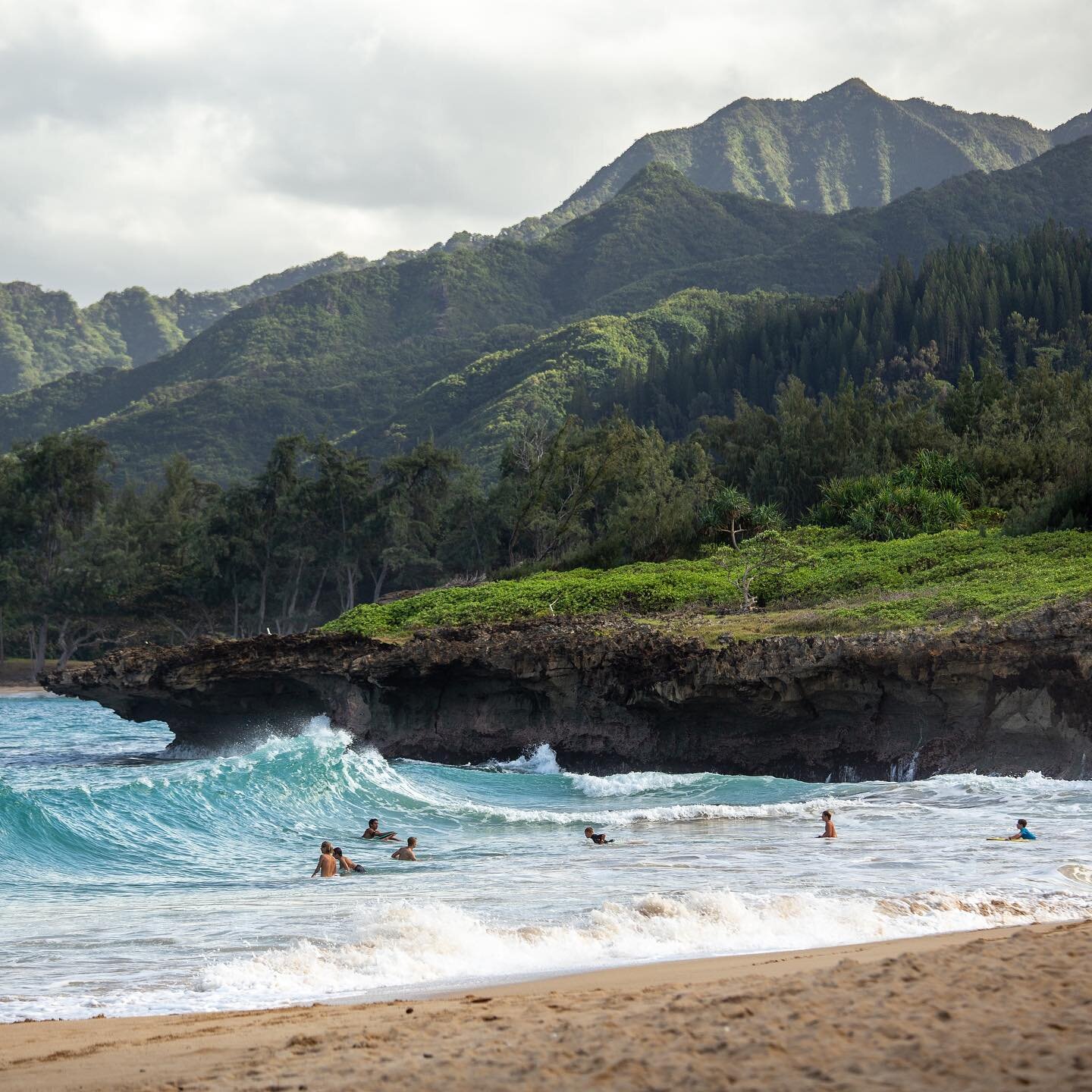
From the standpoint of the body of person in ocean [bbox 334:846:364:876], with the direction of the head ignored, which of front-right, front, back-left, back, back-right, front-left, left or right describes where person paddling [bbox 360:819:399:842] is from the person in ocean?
right
